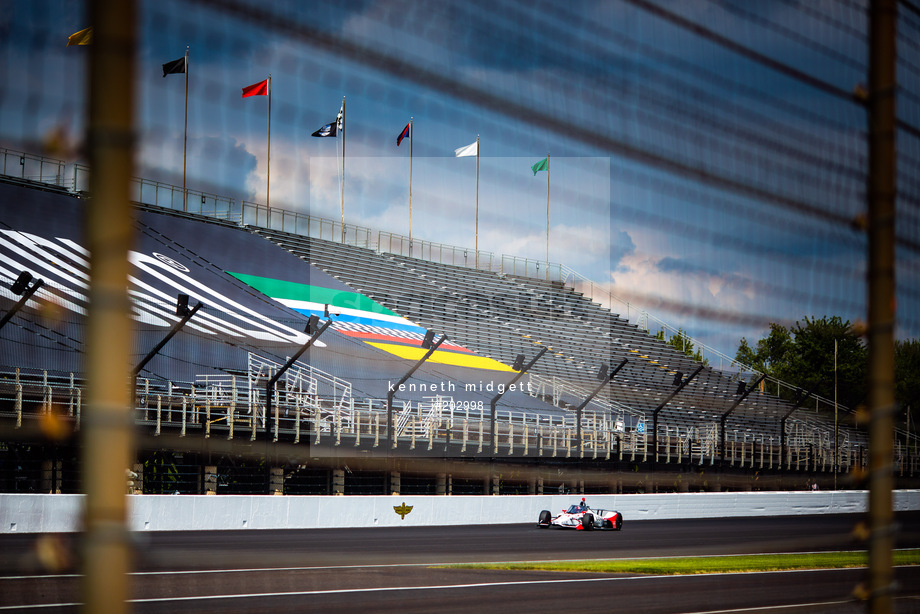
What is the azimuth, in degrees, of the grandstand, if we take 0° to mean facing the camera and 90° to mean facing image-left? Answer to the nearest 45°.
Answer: approximately 315°
